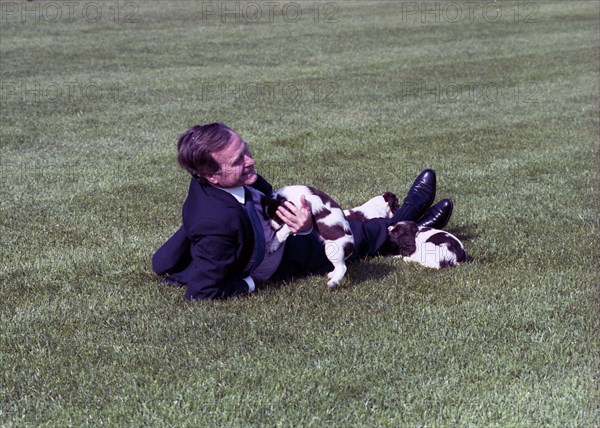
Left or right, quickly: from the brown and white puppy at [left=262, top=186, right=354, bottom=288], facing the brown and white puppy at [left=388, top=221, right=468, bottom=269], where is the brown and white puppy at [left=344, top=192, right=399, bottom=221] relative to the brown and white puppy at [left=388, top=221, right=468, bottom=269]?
left

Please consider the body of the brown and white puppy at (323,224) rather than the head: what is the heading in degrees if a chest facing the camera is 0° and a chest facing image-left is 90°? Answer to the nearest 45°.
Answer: approximately 90°

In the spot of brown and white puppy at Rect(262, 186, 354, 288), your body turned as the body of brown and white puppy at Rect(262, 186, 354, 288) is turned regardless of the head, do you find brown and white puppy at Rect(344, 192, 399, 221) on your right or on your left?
on your right

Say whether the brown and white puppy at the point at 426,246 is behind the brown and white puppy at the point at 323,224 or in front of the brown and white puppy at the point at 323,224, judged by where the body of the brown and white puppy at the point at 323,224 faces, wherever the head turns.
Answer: behind
